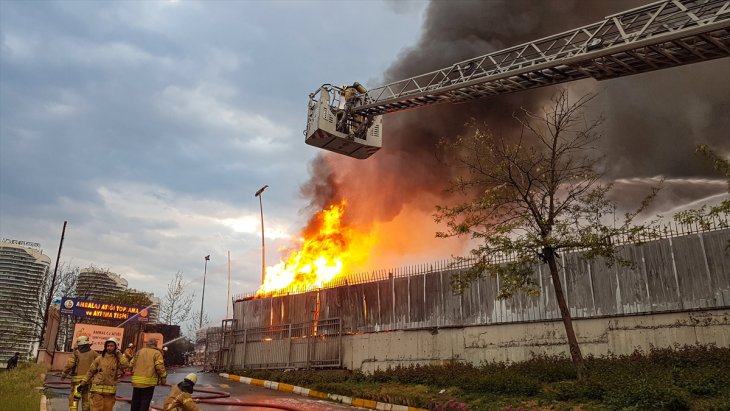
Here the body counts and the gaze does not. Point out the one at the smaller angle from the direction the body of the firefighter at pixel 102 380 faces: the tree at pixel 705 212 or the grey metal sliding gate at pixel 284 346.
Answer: the tree

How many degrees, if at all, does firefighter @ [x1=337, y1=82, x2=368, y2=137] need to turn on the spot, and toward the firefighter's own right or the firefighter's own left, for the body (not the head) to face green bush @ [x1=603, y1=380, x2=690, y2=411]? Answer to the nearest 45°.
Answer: approximately 135° to the firefighter's own left

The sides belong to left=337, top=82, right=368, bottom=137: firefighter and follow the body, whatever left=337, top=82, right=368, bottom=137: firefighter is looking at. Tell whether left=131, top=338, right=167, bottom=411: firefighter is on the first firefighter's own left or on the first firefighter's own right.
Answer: on the first firefighter's own left

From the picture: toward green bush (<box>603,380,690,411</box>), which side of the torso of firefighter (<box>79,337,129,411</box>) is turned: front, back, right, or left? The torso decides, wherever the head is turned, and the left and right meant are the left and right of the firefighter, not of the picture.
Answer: left

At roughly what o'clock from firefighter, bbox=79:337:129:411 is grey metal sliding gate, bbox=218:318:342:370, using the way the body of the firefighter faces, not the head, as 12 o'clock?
The grey metal sliding gate is roughly at 7 o'clock from the firefighter.

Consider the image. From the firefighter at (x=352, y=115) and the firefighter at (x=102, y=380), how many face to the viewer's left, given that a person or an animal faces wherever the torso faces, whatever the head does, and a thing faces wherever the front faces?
1

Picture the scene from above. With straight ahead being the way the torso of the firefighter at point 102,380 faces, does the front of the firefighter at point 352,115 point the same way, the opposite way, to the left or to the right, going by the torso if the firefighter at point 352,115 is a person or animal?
to the right

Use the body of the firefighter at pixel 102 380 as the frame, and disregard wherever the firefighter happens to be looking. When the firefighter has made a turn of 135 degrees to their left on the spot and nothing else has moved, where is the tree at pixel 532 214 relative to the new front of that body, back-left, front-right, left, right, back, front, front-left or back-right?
front-right

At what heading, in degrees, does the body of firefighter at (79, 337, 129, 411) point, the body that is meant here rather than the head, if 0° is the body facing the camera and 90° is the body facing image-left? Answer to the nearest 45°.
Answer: approximately 0°

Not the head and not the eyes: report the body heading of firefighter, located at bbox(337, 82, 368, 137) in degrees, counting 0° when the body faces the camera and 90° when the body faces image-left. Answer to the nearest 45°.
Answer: approximately 90°
